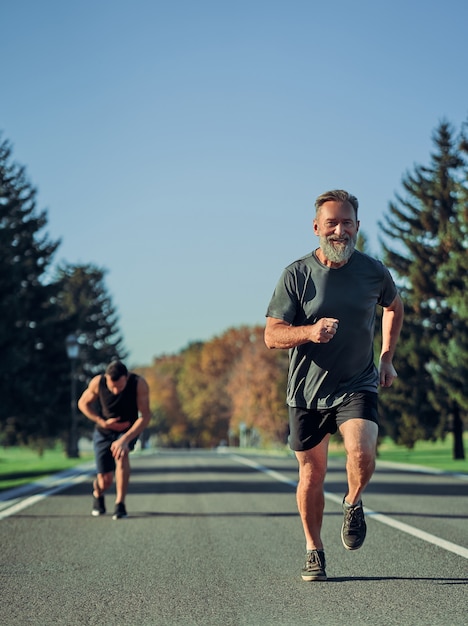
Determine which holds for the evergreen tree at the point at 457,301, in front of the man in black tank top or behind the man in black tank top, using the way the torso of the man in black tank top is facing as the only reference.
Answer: behind

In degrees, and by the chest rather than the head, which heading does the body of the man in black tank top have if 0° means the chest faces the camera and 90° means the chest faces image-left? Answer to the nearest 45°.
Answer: approximately 0°

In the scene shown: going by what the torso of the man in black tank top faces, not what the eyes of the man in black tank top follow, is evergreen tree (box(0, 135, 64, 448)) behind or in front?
behind
